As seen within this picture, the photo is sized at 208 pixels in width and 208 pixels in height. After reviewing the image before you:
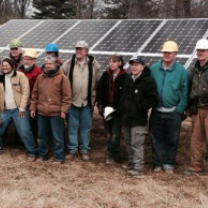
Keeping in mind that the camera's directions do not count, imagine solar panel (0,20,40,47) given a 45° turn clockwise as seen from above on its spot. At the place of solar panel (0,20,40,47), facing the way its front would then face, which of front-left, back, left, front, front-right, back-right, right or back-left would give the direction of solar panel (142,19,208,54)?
back-left

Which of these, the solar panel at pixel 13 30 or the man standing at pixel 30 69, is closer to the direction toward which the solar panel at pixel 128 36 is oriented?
the man standing

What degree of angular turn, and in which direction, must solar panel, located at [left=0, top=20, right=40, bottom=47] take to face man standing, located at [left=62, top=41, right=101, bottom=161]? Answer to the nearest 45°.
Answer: approximately 45° to its left

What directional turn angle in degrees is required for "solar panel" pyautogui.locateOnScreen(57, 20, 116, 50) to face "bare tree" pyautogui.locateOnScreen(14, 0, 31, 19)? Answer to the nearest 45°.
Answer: approximately 135° to its right

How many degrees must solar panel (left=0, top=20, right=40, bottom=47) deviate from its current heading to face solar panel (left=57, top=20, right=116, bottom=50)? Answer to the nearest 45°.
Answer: approximately 90° to its left

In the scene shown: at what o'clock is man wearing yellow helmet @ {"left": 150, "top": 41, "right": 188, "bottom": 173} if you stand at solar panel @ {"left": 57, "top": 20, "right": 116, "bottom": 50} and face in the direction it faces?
The man wearing yellow helmet is roughly at 10 o'clock from the solar panel.

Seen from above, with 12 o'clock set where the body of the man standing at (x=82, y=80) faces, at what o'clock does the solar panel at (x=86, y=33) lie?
The solar panel is roughly at 6 o'clock from the man standing.

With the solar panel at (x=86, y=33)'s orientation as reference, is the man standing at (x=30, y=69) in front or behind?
in front

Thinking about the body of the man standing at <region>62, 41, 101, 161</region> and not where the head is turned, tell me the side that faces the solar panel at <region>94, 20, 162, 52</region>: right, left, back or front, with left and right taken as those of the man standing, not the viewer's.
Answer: back

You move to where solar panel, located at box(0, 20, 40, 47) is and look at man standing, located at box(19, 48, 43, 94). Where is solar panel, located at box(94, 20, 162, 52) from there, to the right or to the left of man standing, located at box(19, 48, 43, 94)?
left

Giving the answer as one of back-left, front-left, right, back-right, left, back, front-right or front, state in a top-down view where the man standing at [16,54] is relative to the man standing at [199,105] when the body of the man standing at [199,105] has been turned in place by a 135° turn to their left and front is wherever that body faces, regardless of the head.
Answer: back

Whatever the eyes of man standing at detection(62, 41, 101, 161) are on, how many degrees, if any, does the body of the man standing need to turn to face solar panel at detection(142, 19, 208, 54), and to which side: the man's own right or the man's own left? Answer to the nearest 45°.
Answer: approximately 135° to the man's own left

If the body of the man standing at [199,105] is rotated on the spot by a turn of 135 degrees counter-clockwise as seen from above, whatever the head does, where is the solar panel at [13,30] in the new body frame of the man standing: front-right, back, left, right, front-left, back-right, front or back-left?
back-left

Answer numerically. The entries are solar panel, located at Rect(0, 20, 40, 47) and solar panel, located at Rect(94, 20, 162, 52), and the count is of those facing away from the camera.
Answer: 0

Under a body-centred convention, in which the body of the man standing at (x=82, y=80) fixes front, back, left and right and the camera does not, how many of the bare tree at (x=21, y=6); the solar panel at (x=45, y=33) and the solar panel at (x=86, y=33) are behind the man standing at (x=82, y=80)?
3

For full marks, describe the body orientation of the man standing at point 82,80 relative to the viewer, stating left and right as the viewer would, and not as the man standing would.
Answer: facing the viewer
